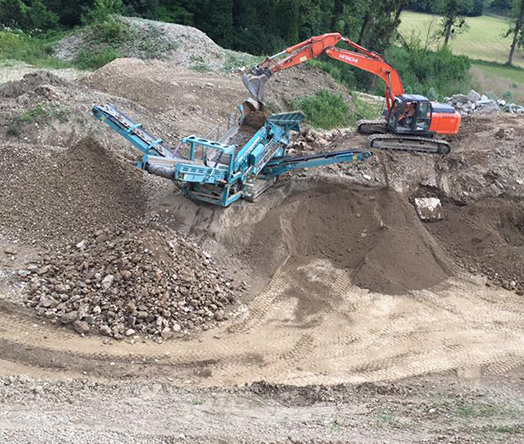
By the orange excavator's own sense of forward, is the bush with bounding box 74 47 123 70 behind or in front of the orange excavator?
in front

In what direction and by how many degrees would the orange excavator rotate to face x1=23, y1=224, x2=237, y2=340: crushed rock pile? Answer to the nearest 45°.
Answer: approximately 45° to its left

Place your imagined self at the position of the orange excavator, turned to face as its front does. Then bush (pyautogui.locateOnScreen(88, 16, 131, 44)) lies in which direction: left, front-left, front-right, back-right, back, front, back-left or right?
front-right

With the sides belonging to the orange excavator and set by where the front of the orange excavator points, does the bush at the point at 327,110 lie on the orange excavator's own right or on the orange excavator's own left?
on the orange excavator's own right

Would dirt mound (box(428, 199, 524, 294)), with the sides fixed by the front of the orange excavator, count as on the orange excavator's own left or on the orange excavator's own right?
on the orange excavator's own left

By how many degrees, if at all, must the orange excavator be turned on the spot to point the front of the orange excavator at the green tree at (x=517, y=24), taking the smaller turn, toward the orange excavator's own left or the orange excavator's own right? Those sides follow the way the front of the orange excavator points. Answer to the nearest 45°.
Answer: approximately 90° to the orange excavator's own right

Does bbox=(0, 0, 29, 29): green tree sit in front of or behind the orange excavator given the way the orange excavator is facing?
in front

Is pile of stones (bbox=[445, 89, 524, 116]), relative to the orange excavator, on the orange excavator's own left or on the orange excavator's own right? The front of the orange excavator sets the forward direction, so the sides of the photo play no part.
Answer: on the orange excavator's own right

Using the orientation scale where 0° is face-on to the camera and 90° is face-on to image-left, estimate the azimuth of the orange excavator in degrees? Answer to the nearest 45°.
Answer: approximately 90°

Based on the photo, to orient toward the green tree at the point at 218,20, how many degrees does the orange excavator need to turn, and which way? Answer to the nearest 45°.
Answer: approximately 45° to its right

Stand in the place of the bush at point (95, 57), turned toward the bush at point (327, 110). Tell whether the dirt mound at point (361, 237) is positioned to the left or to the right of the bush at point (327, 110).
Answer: right

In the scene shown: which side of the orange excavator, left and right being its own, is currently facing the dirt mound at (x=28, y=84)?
front
